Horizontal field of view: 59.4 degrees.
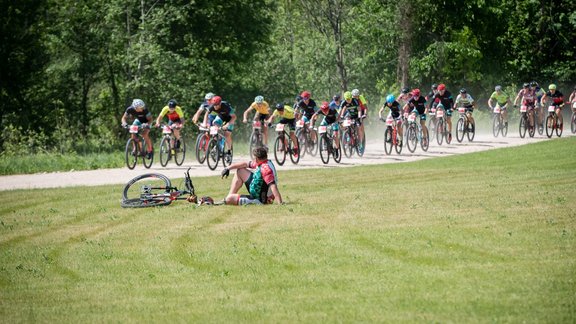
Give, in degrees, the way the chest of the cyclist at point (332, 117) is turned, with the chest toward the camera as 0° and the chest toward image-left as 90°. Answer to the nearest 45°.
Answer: approximately 45°

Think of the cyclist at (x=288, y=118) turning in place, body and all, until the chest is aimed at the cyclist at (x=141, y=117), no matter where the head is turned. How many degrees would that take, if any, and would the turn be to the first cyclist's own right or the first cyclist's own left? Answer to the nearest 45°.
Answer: approximately 45° to the first cyclist's own right

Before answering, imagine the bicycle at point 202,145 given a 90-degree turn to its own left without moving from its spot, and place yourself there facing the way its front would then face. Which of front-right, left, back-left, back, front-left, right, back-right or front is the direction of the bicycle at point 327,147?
front-left

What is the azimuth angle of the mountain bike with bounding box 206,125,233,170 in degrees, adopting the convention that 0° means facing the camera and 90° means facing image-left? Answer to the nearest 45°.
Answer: approximately 45°

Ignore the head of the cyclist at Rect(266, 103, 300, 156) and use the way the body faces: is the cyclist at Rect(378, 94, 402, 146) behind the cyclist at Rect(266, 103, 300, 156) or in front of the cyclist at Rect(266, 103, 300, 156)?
behind

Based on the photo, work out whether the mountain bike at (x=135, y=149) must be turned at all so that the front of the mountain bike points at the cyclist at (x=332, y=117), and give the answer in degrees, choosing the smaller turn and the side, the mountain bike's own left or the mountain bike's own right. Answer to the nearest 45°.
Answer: approximately 135° to the mountain bike's own left

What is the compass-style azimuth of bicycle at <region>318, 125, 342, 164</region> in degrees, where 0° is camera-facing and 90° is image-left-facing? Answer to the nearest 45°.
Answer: approximately 45°

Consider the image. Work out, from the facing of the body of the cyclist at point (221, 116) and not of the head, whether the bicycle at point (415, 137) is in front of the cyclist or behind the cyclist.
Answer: behind
